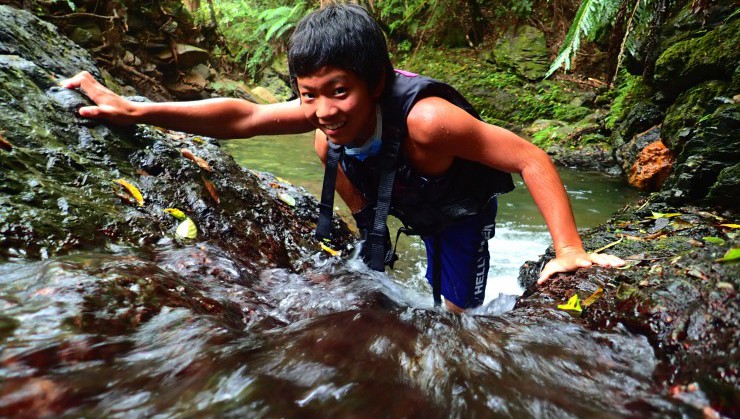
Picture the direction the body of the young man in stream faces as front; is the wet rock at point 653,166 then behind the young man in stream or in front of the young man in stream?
behind

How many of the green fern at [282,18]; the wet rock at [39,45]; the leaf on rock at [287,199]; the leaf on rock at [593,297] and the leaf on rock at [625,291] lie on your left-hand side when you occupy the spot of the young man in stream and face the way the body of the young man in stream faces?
2

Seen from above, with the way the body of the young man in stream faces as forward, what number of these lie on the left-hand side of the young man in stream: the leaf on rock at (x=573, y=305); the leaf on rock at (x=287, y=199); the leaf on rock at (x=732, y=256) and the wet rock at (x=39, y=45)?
2

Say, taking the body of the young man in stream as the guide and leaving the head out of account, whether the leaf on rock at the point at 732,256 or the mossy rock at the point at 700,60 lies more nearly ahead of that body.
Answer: the leaf on rock

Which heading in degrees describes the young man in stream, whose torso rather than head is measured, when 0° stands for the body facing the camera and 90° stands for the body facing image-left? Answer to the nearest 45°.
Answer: approximately 45°

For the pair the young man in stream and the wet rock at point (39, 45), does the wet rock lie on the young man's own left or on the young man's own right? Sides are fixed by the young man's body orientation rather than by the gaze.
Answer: on the young man's own right

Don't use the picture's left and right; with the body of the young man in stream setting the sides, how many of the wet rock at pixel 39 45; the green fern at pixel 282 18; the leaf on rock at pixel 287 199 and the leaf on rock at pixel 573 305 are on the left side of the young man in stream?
1

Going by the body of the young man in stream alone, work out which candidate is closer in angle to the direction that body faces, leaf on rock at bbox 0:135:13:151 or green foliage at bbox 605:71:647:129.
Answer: the leaf on rock

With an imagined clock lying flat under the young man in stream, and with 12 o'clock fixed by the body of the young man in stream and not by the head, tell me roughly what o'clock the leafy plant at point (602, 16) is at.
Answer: The leafy plant is roughly at 6 o'clock from the young man in stream.

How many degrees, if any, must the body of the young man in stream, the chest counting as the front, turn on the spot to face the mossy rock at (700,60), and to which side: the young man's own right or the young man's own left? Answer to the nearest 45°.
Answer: approximately 180°

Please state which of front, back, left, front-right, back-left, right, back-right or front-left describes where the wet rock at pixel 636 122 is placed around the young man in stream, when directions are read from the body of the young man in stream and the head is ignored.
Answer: back

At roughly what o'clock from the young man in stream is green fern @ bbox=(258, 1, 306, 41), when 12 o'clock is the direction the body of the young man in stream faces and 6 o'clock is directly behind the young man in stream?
The green fern is roughly at 4 o'clock from the young man in stream.

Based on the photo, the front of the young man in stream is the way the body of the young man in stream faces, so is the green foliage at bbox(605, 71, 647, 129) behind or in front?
behind

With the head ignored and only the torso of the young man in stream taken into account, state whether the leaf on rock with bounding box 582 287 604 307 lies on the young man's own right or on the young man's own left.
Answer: on the young man's own left

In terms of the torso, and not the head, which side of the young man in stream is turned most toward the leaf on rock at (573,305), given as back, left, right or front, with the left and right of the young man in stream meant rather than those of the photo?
left

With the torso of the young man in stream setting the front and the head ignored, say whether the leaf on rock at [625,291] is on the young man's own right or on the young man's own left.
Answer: on the young man's own left
